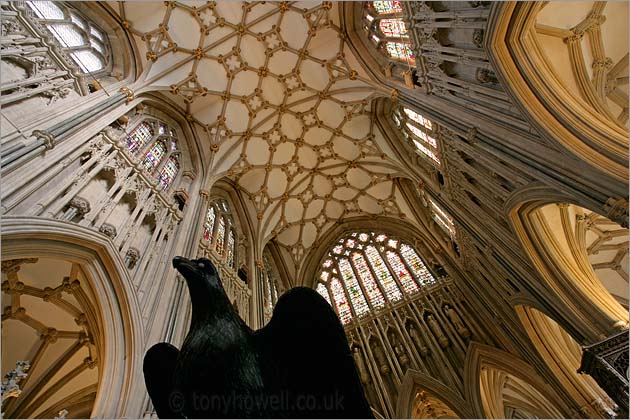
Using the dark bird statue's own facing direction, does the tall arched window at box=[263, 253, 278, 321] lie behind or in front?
behind

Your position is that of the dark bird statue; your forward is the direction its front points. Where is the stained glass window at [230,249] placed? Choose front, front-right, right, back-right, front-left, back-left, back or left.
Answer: back-right

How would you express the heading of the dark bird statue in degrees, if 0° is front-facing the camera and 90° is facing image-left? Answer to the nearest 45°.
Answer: approximately 45°

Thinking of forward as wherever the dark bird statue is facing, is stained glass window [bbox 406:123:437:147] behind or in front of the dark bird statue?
behind

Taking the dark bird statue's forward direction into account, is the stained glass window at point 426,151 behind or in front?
behind
